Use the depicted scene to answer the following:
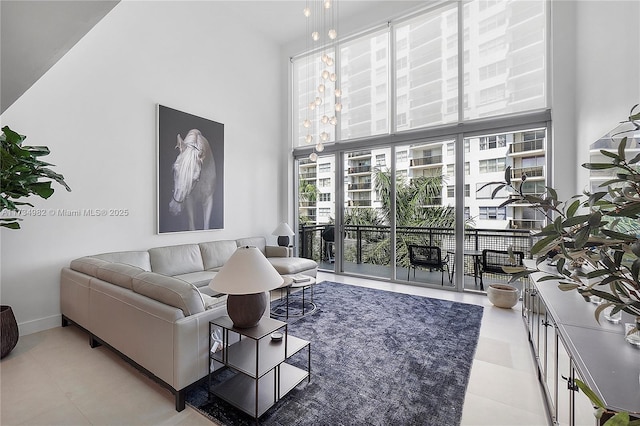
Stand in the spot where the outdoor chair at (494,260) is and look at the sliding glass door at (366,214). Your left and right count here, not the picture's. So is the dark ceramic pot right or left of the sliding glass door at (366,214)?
left

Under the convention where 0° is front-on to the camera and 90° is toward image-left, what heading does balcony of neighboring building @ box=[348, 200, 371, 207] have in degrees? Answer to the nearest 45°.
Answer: approximately 0°

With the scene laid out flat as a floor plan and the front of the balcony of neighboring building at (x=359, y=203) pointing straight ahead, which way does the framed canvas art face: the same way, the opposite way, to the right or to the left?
to the left

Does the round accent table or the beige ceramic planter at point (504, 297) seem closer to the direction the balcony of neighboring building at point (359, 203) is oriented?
the round accent table

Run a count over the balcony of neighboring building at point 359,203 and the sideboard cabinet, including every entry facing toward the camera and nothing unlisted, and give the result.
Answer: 1

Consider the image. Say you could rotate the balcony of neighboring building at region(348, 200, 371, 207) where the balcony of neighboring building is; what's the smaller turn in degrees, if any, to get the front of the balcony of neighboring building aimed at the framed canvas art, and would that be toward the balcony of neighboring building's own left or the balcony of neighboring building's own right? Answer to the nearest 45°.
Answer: approximately 45° to the balcony of neighboring building's own right

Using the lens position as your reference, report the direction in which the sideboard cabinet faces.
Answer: facing to the left of the viewer

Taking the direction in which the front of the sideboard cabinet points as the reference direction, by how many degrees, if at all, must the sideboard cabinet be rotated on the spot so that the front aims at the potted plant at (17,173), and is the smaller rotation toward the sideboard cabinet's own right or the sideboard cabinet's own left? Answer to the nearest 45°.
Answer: approximately 45° to the sideboard cabinet's own left

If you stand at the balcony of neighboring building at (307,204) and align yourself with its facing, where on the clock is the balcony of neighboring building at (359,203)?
the balcony of neighboring building at (359,203) is roughly at 10 o'clock from the balcony of neighboring building at (307,204).

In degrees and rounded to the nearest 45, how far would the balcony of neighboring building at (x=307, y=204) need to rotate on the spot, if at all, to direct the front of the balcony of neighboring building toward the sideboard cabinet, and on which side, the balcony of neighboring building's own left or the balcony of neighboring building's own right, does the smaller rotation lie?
0° — it already faces it

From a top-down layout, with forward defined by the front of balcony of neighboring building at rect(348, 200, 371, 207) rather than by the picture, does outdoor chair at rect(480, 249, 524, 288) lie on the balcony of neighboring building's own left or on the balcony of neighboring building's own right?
on the balcony of neighboring building's own left

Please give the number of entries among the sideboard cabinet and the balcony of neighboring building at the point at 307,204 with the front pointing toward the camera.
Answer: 1
